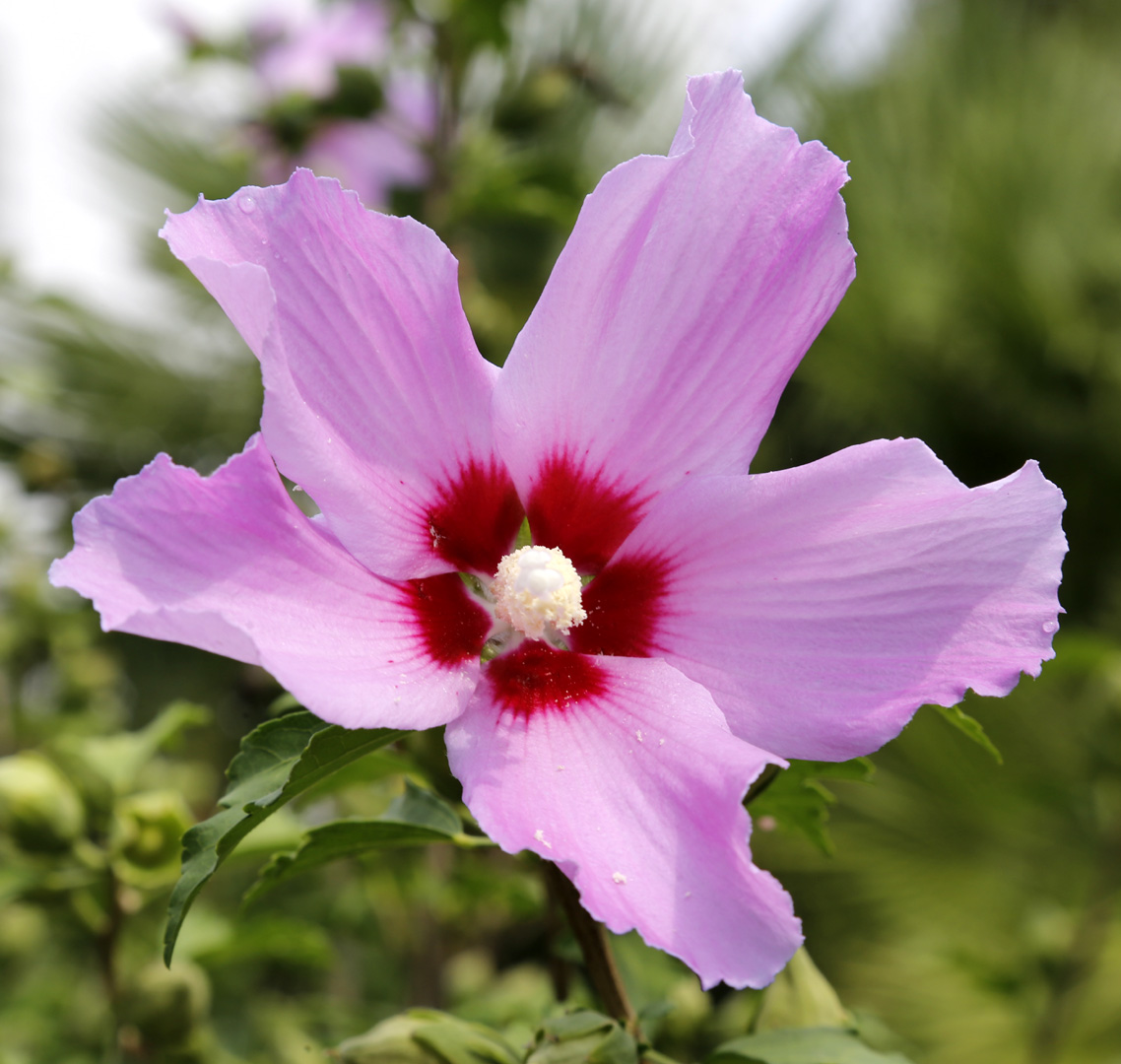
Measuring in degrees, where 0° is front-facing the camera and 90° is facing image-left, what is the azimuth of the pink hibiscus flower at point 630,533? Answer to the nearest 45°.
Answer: approximately 0°

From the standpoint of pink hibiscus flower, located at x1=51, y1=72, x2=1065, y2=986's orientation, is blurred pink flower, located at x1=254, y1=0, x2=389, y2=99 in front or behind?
behind

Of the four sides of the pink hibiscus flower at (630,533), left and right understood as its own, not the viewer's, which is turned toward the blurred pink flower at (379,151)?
back
